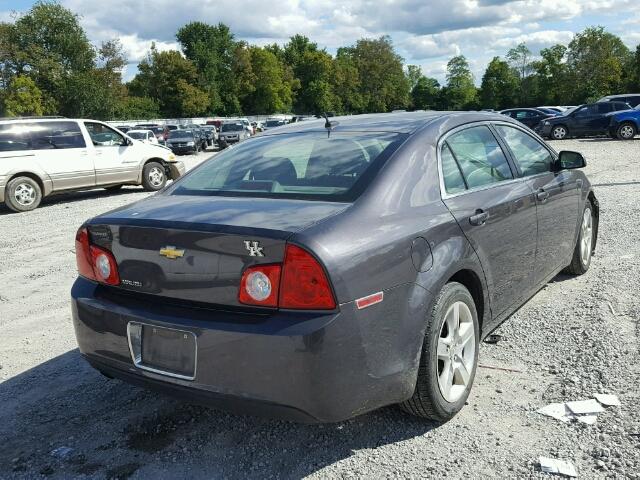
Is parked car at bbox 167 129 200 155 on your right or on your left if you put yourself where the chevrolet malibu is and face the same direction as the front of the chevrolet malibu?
on your left

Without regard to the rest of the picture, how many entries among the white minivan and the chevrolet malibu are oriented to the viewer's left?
0

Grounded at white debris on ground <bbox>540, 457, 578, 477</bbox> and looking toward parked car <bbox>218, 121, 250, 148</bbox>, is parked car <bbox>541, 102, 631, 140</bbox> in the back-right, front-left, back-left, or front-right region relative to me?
front-right

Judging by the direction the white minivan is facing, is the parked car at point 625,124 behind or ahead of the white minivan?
ahead

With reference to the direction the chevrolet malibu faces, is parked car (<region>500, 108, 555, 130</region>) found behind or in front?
in front

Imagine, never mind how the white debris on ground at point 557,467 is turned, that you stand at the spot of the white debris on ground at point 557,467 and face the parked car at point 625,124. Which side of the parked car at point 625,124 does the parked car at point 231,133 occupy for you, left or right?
left

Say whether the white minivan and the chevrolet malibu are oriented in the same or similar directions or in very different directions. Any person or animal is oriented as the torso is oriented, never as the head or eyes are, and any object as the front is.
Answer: same or similar directions

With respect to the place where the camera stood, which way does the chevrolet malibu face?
facing away from the viewer and to the right of the viewer

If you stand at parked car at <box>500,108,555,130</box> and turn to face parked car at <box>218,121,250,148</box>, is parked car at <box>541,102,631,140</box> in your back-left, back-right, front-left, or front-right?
back-left

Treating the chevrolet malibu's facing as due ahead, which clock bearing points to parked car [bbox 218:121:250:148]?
The parked car is roughly at 10 o'clock from the chevrolet malibu.

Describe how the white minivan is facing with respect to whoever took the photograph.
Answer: facing away from the viewer and to the right of the viewer

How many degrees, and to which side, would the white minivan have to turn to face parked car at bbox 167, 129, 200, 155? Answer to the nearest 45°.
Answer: approximately 45° to its left
